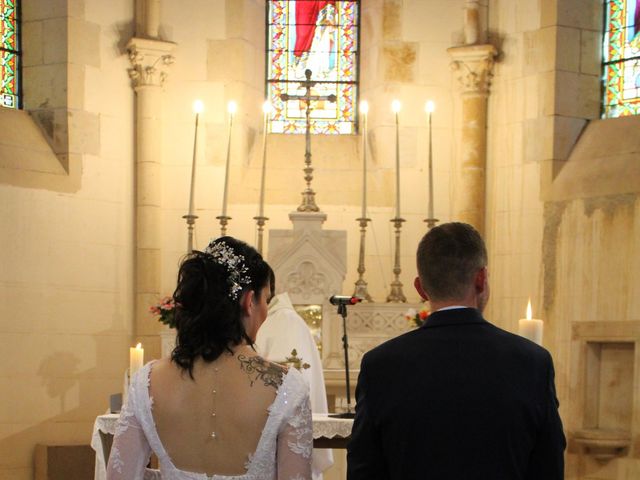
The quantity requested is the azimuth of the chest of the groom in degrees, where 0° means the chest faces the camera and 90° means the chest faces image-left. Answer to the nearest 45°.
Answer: approximately 180°

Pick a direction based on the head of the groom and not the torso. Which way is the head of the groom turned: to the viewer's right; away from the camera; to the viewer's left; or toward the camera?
away from the camera

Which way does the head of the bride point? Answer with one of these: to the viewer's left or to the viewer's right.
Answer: to the viewer's right

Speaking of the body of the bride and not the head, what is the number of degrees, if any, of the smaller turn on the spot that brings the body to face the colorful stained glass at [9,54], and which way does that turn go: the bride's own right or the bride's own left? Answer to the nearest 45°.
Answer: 0° — they already face it

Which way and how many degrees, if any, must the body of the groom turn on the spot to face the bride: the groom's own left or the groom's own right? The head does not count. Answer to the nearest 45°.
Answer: approximately 90° to the groom's own left

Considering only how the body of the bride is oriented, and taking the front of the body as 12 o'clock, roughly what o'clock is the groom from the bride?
The groom is roughly at 4 o'clock from the bride.

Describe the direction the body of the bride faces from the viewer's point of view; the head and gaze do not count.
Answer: away from the camera

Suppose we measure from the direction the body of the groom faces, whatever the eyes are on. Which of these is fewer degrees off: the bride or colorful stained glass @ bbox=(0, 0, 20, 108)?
the colorful stained glass

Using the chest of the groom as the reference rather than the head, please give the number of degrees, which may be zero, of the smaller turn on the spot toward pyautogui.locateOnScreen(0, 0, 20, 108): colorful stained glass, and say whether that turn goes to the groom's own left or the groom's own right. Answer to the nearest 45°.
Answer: approximately 45° to the groom's own left
